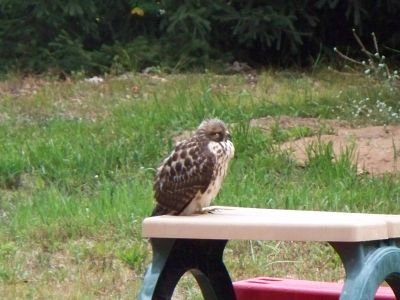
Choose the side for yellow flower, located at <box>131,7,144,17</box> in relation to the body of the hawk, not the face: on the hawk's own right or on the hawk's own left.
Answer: on the hawk's own left

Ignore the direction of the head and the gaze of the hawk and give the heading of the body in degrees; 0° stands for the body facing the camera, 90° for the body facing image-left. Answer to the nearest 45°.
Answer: approximately 270°
